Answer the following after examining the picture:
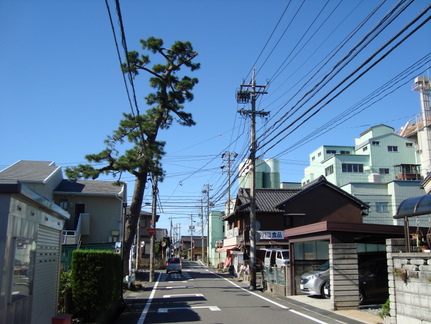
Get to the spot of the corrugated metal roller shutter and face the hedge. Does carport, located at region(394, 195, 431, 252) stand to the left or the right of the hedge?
right

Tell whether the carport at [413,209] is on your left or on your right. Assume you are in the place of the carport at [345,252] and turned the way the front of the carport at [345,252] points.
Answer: on your left

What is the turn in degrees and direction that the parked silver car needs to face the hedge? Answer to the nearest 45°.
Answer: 0° — it already faces it

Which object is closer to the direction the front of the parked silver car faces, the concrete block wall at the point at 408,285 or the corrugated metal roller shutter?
the corrugated metal roller shutter

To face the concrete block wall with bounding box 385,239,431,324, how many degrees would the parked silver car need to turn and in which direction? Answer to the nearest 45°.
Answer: approximately 45° to its left

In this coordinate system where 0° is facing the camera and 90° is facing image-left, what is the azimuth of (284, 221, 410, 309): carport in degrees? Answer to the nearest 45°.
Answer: approximately 45°

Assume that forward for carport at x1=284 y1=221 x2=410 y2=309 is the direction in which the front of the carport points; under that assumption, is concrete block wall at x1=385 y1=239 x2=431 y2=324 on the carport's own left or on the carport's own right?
on the carport's own left

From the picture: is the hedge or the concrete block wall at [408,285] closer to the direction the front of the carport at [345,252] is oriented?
the hedge

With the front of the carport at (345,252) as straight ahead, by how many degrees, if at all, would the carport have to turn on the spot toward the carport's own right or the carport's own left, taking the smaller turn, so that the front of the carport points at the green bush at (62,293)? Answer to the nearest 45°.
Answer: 0° — it already faces it
